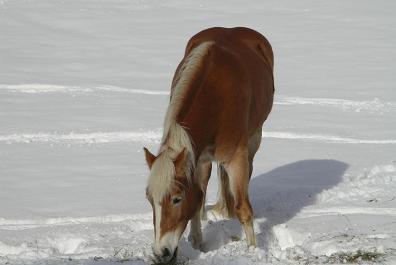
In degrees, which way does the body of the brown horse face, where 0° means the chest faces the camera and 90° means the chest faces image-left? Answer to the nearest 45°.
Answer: approximately 45°
